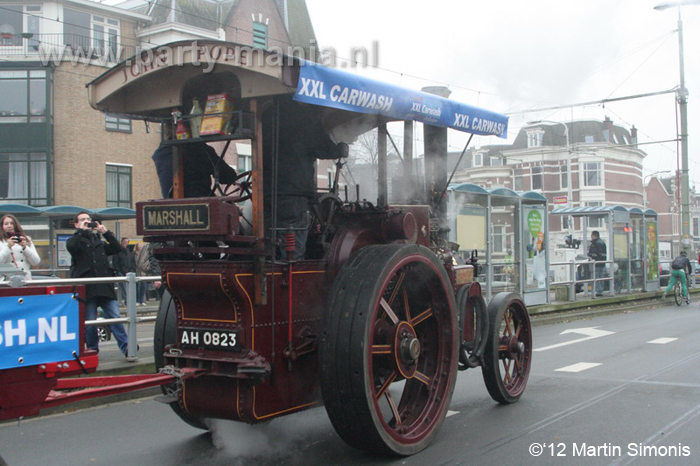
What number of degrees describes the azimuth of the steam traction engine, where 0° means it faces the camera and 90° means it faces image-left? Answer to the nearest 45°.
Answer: approximately 225°

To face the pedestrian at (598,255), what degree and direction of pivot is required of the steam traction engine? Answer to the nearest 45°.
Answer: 0° — it already faces them

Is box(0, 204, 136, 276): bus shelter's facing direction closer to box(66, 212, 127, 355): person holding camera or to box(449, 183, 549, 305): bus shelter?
the person holding camera

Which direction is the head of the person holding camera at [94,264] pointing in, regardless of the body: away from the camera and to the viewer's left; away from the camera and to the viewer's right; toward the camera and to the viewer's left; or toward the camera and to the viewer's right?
toward the camera and to the viewer's right

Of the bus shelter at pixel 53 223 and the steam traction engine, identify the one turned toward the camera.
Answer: the bus shelter

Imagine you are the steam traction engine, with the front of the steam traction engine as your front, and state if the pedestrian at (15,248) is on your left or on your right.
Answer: on your left

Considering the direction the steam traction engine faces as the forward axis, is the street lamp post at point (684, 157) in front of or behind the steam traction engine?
in front

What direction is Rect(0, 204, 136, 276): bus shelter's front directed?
toward the camera

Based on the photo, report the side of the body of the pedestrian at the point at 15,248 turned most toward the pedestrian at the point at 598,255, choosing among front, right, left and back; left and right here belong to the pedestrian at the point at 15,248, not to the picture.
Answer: left

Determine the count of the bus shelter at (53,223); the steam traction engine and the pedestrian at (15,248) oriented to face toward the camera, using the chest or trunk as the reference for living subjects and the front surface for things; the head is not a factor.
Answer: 2

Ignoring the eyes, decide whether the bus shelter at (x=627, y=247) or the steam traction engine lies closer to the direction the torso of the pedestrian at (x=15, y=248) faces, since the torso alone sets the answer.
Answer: the steam traction engine

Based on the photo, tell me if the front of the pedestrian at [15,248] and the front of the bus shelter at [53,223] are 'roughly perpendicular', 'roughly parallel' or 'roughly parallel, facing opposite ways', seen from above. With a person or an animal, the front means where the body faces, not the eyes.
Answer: roughly parallel

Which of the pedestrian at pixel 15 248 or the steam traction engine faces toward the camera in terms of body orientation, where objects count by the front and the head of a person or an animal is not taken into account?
the pedestrian

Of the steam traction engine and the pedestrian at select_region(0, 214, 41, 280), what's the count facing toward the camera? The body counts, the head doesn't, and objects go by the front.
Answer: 1

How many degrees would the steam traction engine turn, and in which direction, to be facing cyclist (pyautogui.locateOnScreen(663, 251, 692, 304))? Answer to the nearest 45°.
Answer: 0° — it already faces them
